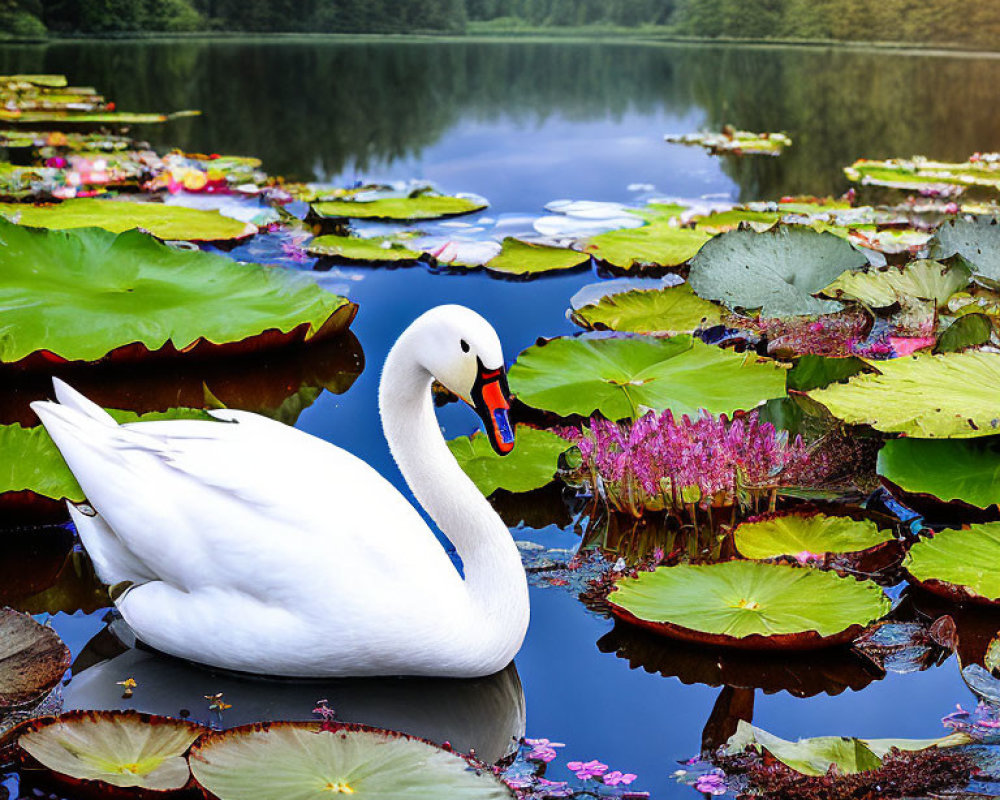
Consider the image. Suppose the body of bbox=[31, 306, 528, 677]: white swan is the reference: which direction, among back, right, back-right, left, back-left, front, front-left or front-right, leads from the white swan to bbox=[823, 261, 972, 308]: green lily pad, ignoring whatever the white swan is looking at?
front-left

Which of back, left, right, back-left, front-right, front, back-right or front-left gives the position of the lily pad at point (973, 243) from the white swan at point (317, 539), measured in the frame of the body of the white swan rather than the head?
front-left

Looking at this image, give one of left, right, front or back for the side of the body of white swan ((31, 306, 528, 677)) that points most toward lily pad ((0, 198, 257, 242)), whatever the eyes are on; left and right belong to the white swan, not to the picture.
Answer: left

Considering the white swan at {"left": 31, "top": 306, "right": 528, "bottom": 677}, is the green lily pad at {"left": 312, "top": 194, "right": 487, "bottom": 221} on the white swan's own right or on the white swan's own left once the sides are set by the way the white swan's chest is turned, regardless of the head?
on the white swan's own left

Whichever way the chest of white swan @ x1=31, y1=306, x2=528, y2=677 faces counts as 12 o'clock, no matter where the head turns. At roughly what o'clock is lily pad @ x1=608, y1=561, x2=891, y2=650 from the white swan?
The lily pad is roughly at 12 o'clock from the white swan.

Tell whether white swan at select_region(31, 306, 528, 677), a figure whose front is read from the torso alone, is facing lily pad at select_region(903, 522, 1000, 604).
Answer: yes

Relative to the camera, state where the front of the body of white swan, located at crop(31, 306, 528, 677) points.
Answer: to the viewer's right

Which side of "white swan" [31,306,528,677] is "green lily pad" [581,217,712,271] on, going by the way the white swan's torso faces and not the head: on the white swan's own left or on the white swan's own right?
on the white swan's own left
